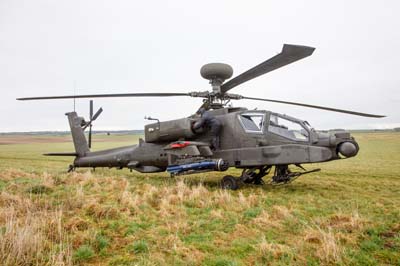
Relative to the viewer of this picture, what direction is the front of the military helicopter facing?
facing to the right of the viewer
